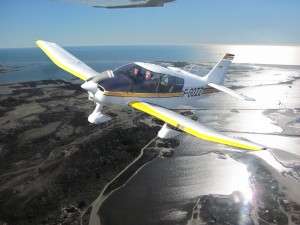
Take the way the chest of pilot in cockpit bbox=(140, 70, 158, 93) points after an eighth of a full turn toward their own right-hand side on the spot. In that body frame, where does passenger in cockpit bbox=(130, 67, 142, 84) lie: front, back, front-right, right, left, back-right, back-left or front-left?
front

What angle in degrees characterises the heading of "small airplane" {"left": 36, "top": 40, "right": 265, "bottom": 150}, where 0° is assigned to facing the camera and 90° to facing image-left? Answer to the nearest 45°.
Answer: approximately 45°
